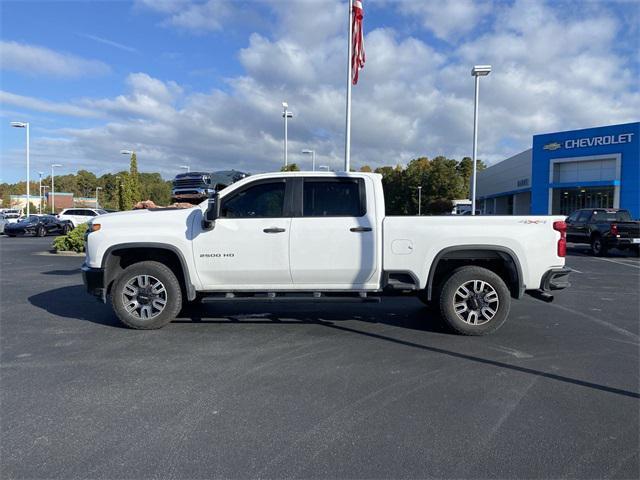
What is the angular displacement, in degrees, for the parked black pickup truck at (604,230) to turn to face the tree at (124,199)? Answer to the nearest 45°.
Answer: approximately 45° to its left

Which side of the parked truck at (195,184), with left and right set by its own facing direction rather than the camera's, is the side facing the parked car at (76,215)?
right

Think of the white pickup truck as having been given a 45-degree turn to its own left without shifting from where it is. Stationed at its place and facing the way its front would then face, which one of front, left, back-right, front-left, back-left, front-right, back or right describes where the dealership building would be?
back

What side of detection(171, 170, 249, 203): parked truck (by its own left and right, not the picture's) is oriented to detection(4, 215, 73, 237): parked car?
right

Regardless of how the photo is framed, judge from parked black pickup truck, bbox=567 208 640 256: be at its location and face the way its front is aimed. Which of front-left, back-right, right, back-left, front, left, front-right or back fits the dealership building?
front-right

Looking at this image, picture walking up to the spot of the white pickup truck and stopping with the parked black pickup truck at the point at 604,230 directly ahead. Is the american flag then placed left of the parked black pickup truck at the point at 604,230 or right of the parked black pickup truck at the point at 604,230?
left

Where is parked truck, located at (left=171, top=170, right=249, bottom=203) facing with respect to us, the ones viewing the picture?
facing the viewer and to the left of the viewer

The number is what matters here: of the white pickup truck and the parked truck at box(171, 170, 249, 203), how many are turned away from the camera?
0

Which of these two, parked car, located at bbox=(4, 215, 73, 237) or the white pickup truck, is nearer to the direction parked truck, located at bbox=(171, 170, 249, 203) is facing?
the white pickup truck

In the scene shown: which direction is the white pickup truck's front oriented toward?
to the viewer's left

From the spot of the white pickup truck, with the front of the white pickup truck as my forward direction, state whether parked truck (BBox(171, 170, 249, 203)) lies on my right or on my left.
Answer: on my right
